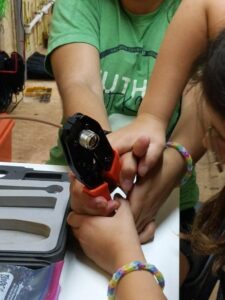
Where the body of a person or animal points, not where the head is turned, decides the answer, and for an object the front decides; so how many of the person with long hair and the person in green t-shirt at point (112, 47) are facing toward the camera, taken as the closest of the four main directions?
1

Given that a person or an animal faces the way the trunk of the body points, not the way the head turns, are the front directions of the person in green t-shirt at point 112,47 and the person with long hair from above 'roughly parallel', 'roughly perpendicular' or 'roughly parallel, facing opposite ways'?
roughly perpendicular

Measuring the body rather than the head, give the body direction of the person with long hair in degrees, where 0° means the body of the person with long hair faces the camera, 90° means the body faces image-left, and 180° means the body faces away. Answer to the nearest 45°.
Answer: approximately 90°

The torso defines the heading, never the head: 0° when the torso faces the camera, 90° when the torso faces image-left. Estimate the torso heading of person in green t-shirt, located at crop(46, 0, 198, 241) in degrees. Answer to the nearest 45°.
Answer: approximately 0°
